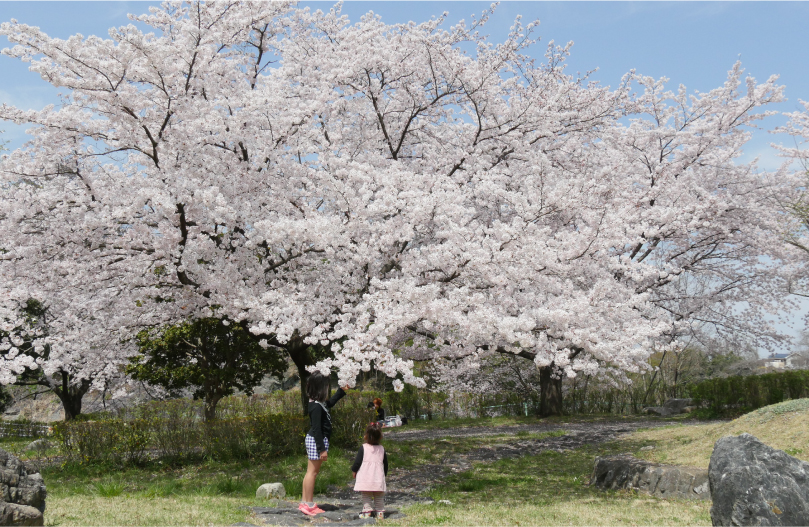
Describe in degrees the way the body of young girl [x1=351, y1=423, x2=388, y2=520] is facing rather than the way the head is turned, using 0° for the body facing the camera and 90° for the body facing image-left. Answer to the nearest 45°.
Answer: approximately 180°

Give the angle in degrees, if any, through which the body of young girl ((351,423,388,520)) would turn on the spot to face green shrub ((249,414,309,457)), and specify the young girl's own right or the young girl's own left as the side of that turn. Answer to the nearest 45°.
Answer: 0° — they already face it

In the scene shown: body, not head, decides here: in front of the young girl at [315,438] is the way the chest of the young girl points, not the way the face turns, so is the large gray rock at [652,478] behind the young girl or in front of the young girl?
in front

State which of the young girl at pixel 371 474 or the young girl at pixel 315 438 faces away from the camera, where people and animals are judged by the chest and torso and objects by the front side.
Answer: the young girl at pixel 371 474

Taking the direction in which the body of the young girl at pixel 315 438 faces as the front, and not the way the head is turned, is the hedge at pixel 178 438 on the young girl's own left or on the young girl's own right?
on the young girl's own left

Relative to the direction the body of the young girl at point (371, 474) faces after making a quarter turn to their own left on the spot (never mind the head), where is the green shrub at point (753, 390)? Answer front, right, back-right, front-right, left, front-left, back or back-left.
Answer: back-right

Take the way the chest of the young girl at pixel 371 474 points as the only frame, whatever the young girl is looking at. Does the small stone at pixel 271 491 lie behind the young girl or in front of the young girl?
in front

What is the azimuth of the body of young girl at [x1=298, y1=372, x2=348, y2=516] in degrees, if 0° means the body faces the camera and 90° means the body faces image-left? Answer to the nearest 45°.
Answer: approximately 270°

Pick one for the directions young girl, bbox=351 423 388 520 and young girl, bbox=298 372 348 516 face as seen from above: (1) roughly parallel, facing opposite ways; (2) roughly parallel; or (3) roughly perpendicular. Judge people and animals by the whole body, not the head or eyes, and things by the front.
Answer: roughly perpendicular

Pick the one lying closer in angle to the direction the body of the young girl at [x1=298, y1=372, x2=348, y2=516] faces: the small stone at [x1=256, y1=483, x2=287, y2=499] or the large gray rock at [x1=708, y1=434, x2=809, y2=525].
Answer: the large gray rock

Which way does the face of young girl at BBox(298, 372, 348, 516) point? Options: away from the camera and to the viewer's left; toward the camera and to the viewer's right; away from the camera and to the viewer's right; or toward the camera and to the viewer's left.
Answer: away from the camera and to the viewer's right

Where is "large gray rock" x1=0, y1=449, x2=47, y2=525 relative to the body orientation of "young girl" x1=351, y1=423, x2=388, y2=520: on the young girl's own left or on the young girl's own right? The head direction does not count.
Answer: on the young girl's own left
